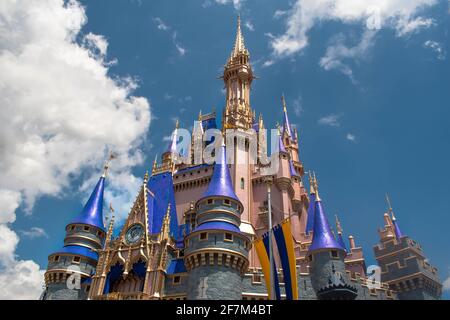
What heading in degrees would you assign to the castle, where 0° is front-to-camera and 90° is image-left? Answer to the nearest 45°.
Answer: approximately 45°
